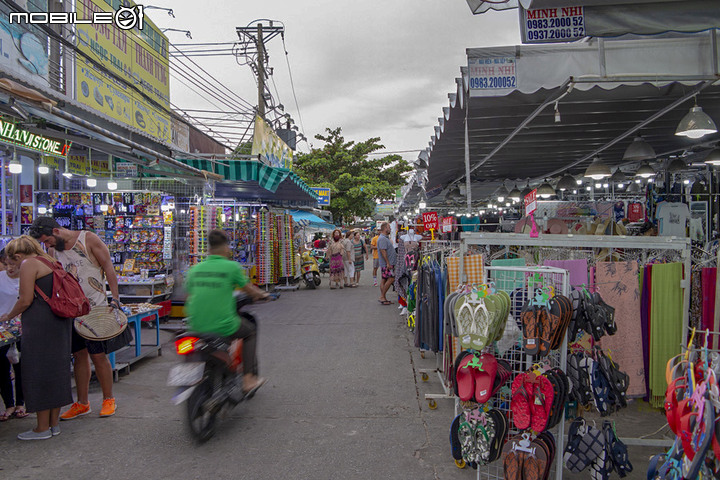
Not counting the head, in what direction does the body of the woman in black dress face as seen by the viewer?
to the viewer's left

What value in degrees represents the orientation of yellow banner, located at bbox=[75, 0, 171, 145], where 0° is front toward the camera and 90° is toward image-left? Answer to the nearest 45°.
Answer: approximately 315°

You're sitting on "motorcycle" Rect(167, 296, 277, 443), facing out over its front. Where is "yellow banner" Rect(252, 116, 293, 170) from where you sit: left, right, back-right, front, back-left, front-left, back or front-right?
front-left

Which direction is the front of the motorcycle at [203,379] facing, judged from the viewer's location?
facing away from the viewer and to the right of the viewer

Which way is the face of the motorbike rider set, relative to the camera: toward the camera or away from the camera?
away from the camera

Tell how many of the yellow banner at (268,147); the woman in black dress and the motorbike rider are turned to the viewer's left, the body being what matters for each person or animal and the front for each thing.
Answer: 1

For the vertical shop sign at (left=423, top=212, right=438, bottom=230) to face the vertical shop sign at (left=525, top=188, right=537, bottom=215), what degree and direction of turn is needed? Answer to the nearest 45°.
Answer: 0° — it already faces it

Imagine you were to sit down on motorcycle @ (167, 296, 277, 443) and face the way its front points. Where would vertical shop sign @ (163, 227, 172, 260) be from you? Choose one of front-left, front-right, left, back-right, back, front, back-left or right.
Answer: front-left

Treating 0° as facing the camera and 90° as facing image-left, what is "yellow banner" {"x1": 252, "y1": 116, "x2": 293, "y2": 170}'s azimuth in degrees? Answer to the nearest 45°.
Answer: approximately 315°

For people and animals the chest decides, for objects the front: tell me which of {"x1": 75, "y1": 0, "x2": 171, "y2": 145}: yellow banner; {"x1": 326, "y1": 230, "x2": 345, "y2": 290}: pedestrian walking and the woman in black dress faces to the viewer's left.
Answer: the woman in black dress

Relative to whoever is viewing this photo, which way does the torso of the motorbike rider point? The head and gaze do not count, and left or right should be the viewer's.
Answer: facing away from the viewer and to the right of the viewer
